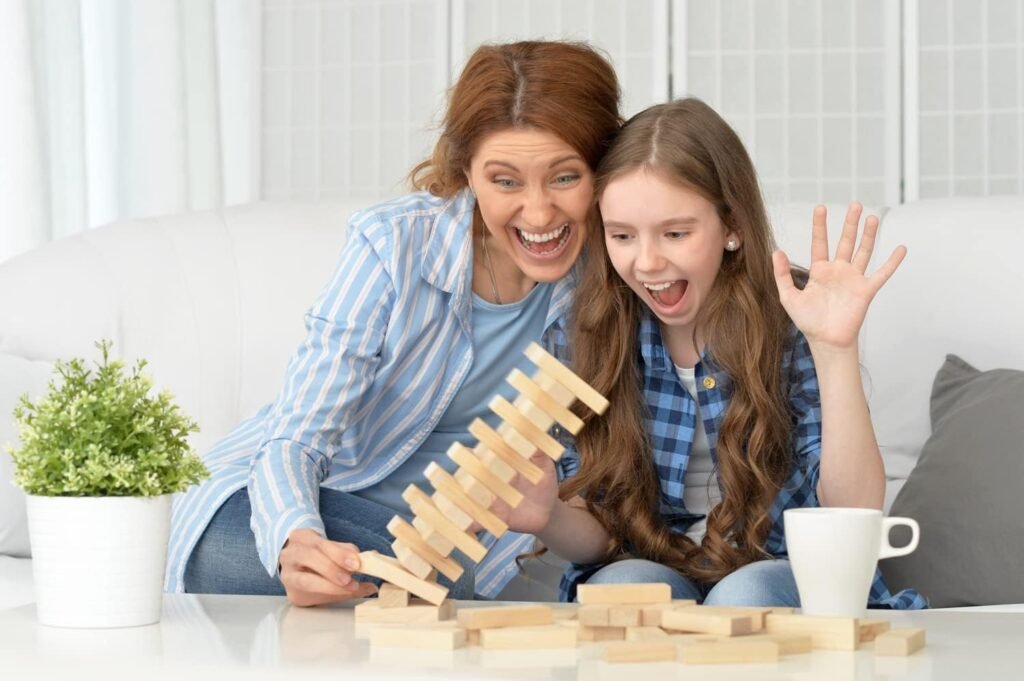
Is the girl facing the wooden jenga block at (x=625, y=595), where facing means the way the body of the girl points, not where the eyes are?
yes

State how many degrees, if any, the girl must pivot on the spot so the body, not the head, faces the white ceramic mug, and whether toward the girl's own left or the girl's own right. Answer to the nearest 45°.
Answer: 0° — they already face it

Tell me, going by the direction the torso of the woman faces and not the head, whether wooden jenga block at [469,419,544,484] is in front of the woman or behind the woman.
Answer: in front

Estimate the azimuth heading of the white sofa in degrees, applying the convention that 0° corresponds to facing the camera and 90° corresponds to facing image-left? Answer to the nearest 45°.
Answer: approximately 0°

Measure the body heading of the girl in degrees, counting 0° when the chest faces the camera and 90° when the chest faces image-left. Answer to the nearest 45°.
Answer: approximately 0°

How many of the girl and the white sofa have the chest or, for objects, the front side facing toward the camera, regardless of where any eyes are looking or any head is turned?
2

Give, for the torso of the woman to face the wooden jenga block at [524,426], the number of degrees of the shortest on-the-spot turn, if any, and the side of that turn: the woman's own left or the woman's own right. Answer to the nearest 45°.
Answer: approximately 45° to the woman's own right

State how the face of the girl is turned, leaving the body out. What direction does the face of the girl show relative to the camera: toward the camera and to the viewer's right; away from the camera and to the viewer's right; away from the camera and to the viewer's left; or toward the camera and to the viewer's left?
toward the camera and to the viewer's left
